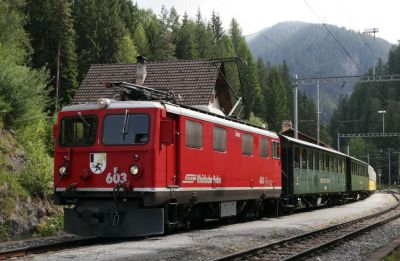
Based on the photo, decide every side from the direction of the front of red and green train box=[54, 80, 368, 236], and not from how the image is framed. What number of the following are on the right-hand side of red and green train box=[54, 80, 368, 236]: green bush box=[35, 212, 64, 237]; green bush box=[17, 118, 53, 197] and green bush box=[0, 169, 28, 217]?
3

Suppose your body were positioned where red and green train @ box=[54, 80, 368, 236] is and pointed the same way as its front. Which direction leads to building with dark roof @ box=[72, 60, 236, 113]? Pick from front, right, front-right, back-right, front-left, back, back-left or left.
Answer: back-right

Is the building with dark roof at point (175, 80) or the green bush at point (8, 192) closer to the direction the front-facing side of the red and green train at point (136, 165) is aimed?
the green bush

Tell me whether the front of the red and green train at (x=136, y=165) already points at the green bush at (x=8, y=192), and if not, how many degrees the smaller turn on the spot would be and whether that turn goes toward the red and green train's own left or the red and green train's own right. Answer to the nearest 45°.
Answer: approximately 90° to the red and green train's own right

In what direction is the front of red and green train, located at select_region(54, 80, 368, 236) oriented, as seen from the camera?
facing the viewer and to the left of the viewer

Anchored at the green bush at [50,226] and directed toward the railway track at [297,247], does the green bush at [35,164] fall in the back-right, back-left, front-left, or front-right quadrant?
back-left
